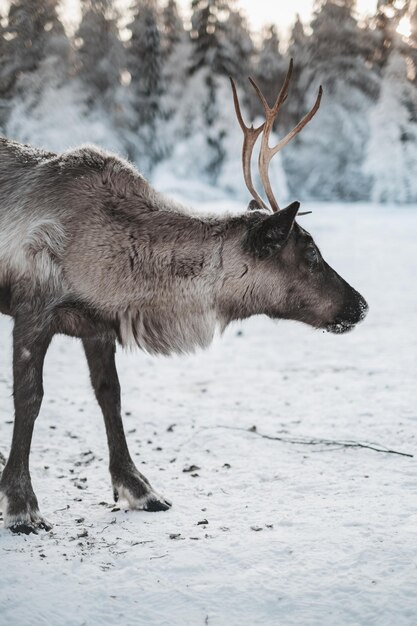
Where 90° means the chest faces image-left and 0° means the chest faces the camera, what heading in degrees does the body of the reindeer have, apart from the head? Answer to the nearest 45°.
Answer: approximately 270°

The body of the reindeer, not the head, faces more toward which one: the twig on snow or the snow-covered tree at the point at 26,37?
the twig on snow

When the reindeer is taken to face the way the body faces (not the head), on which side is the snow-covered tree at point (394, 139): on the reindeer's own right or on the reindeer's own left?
on the reindeer's own left

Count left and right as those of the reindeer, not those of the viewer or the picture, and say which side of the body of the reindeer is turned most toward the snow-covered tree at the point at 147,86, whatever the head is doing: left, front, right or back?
left

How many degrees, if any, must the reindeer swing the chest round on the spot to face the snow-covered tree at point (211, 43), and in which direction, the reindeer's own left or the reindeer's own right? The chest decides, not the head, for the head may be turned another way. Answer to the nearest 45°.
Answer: approximately 90° to the reindeer's own left

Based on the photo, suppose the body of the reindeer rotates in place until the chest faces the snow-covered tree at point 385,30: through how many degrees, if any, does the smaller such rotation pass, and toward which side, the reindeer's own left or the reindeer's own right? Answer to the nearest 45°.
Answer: approximately 90° to the reindeer's own left

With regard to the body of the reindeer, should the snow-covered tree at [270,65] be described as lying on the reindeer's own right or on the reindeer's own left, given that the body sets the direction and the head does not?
on the reindeer's own left
